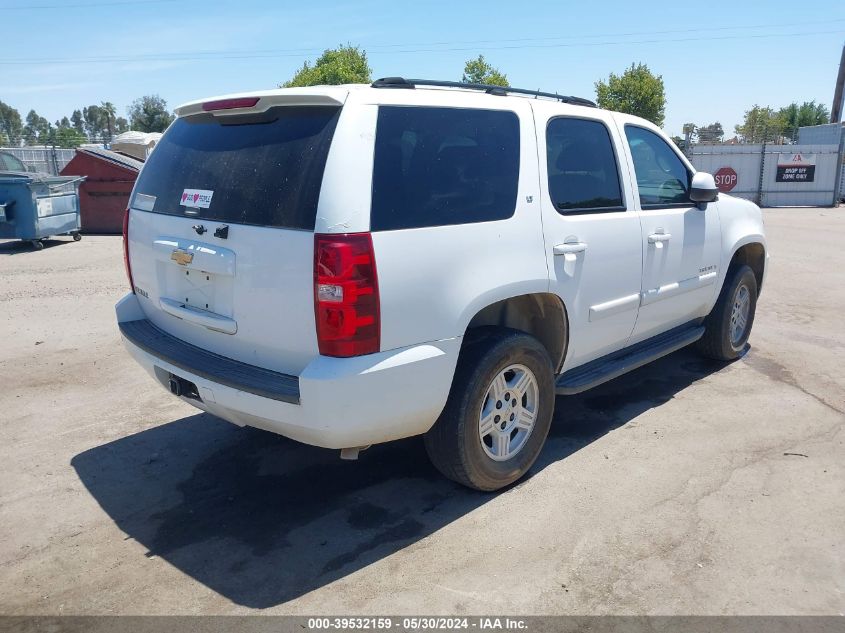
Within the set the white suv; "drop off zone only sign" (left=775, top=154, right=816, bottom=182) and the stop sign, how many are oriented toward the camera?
2

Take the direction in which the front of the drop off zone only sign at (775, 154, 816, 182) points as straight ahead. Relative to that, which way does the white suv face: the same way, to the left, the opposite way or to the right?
the opposite way

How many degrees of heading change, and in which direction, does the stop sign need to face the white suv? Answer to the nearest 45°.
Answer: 0° — it already faces it

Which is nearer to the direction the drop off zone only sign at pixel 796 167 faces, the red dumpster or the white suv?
the white suv

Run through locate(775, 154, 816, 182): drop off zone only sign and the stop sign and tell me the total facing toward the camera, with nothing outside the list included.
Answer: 2

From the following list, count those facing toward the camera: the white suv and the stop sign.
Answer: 1

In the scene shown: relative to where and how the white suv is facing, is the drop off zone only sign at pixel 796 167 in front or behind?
in front

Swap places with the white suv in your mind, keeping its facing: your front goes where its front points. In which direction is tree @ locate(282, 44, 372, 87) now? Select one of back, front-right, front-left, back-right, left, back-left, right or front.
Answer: front-left

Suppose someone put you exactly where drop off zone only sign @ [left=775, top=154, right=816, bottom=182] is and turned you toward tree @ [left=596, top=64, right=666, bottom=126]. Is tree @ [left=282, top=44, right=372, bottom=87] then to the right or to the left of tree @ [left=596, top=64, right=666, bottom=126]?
left

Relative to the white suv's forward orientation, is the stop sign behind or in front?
in front

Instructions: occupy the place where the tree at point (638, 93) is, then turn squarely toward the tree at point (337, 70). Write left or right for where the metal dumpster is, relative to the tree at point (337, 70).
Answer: left

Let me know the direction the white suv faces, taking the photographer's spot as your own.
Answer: facing away from the viewer and to the right of the viewer
